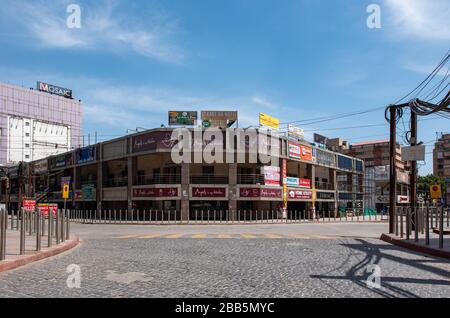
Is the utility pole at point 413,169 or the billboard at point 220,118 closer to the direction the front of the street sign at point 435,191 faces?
the utility pole

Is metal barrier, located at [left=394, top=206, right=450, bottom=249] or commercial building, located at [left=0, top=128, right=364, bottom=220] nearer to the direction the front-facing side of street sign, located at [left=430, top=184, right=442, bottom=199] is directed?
the metal barrier

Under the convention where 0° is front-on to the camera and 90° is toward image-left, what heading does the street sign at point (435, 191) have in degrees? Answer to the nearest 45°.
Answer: approximately 0°

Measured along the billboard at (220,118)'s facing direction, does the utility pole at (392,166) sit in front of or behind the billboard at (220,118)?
in front

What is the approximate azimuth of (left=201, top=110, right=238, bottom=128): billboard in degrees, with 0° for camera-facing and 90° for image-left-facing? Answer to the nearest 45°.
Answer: approximately 0°
